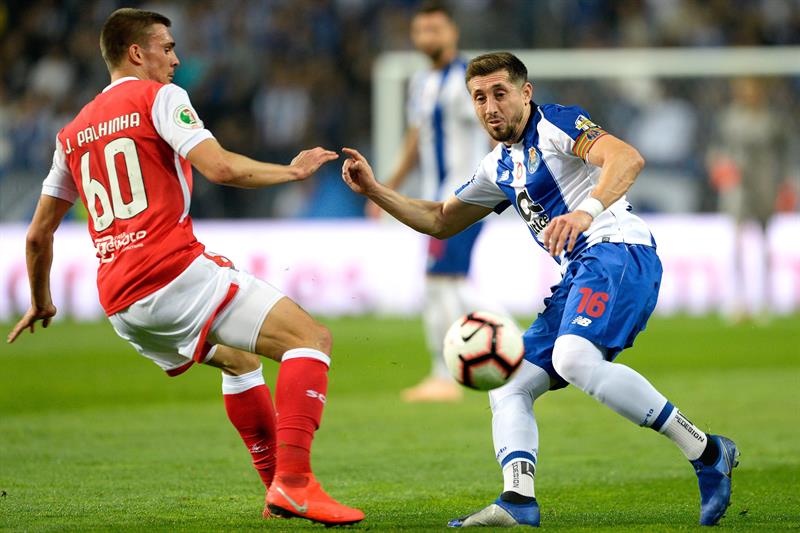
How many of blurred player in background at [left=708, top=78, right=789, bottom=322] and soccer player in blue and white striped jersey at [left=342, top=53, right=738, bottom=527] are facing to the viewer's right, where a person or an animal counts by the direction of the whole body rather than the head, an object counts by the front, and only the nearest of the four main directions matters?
0

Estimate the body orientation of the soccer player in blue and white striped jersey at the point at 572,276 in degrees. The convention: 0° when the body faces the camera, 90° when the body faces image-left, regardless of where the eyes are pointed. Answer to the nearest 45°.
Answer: approximately 45°

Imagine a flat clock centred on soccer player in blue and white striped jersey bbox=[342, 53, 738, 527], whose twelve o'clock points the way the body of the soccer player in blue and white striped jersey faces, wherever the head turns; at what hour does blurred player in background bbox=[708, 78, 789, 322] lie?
The blurred player in background is roughly at 5 o'clock from the soccer player in blue and white striped jersey.

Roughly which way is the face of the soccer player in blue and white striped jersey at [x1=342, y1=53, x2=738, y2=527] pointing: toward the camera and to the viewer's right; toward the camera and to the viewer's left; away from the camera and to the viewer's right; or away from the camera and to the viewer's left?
toward the camera and to the viewer's left

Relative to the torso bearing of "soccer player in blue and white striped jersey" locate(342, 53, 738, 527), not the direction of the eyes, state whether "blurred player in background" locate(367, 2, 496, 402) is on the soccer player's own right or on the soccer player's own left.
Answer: on the soccer player's own right
